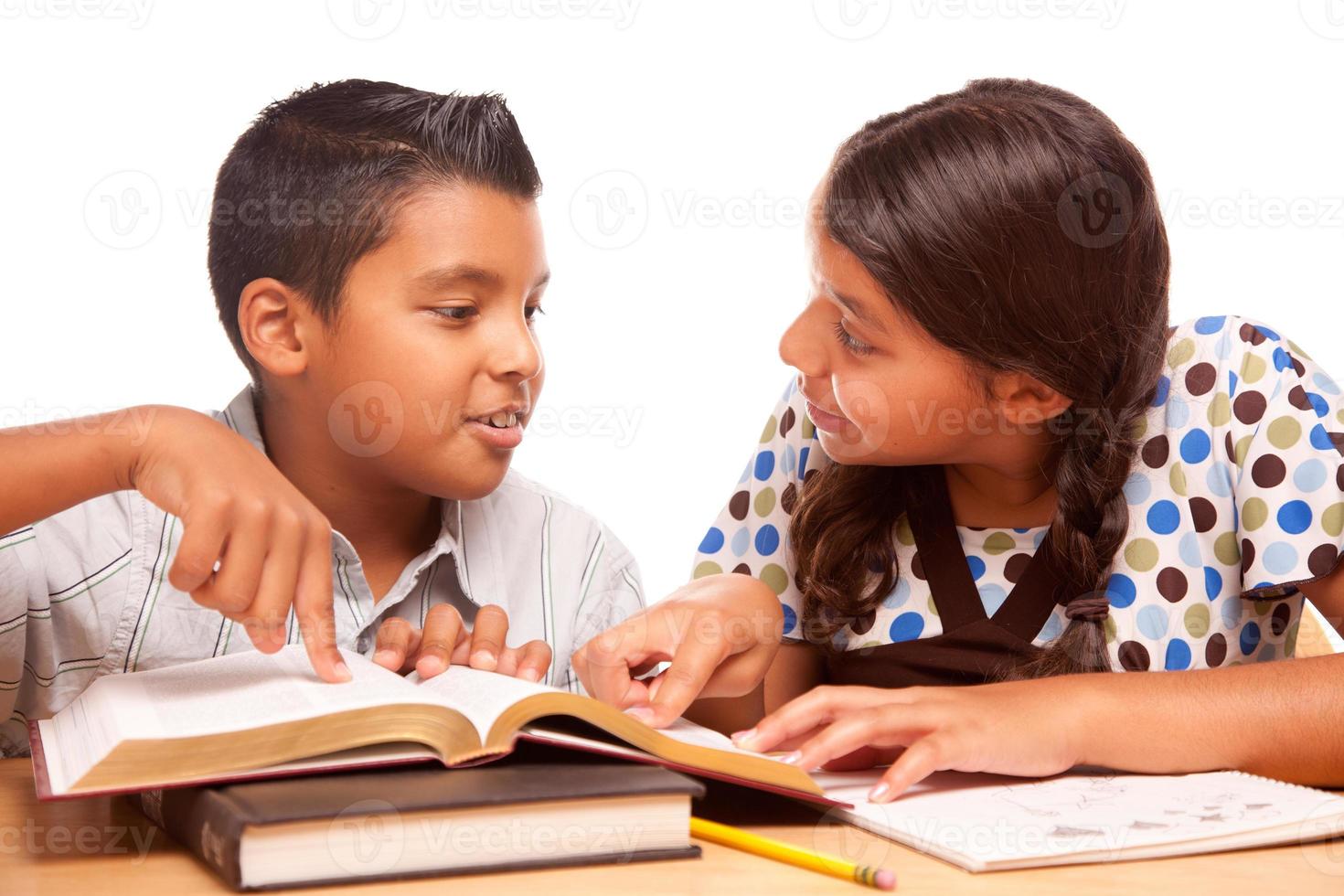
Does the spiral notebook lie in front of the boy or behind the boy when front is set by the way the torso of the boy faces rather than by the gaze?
in front

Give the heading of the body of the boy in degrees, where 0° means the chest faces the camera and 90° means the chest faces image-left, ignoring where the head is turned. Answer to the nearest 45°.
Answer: approximately 315°

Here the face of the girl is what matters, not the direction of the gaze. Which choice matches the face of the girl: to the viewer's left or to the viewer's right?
to the viewer's left

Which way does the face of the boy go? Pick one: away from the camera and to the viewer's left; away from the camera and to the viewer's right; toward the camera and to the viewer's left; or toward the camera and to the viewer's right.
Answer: toward the camera and to the viewer's right

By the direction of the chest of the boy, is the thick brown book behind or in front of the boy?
in front
